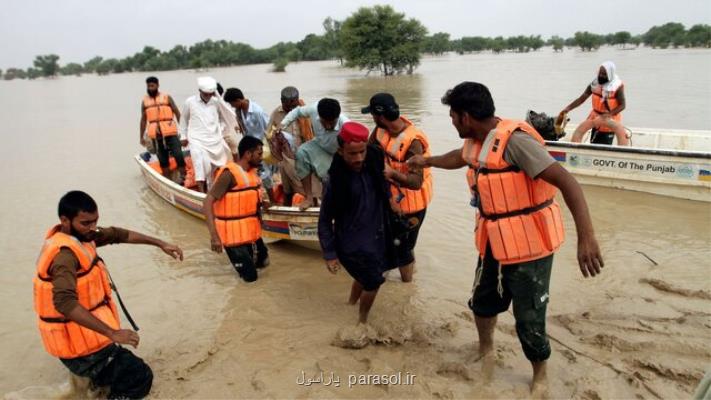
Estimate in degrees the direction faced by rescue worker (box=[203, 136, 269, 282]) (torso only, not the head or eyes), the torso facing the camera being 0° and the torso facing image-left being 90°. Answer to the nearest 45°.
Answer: approximately 315°

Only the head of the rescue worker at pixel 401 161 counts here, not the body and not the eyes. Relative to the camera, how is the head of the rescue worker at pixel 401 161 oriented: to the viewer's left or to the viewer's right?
to the viewer's left

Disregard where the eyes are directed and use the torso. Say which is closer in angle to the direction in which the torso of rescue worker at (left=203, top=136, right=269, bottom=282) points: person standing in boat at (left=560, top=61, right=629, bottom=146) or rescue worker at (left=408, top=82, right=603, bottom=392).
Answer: the rescue worker

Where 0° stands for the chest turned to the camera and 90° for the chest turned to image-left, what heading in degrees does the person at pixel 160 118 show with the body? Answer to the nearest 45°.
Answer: approximately 0°

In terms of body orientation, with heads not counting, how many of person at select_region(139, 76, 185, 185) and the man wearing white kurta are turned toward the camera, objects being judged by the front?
2

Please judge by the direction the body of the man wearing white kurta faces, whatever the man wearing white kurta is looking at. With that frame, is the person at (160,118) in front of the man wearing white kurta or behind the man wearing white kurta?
behind

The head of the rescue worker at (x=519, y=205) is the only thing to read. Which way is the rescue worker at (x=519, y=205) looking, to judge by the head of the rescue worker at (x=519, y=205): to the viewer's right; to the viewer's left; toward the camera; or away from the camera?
to the viewer's left

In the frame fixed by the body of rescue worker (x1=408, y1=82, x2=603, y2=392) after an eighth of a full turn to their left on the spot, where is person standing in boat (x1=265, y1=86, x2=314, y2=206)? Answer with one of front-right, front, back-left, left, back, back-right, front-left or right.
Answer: back-right

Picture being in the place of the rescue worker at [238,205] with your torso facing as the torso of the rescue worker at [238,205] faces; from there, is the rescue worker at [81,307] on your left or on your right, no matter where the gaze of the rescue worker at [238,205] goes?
on your right

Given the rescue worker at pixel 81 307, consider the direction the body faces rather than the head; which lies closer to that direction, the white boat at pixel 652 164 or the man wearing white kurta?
the white boat

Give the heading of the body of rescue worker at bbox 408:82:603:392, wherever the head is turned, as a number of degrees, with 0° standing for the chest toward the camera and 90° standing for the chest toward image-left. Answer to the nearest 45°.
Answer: approximately 45°
